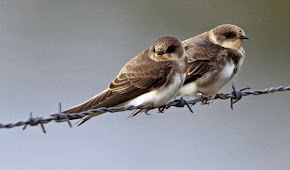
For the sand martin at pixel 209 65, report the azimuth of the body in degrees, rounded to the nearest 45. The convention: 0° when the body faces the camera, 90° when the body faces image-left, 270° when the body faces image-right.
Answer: approximately 270°

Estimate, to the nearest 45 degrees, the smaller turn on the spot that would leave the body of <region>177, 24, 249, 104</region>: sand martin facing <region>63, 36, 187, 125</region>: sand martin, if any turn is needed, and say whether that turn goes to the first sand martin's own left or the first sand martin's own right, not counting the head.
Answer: approximately 135° to the first sand martin's own right
